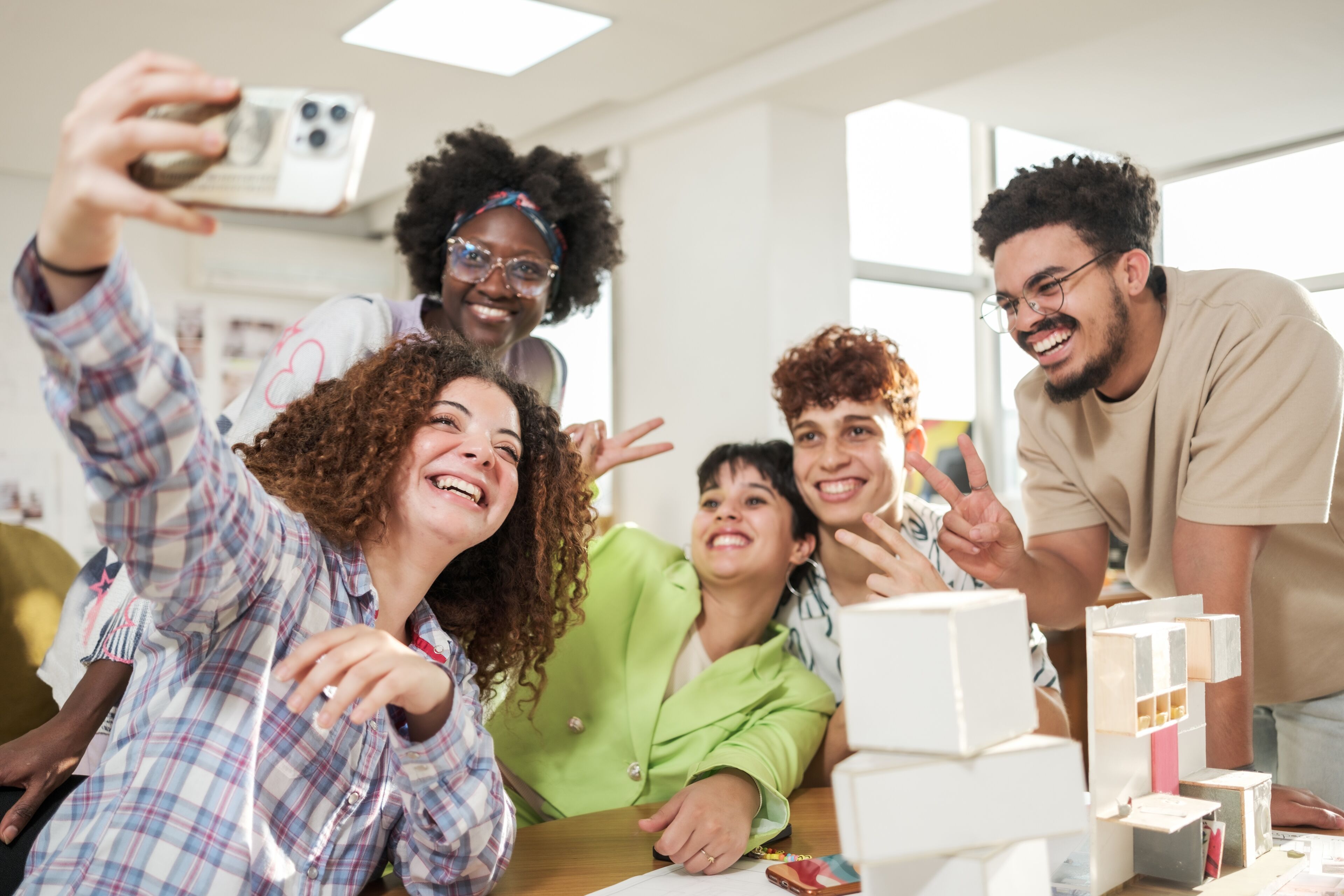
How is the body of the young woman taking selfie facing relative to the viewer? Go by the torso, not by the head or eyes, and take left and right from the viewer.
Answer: facing the viewer and to the right of the viewer

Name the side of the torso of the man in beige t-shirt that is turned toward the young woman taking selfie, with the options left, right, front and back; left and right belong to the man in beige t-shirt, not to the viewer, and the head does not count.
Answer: front

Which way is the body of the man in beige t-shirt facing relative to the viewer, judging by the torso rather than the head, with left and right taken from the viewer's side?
facing the viewer and to the left of the viewer

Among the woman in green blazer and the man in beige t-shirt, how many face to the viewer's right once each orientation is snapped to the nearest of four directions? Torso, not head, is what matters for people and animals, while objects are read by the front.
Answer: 0

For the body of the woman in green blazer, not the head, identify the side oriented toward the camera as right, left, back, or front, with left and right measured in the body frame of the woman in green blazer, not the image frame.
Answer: front

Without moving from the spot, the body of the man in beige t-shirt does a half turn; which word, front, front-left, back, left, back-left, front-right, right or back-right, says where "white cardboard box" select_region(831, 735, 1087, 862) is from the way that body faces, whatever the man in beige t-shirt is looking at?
back-right

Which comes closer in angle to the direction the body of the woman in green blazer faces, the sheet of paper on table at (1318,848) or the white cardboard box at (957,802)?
the white cardboard box

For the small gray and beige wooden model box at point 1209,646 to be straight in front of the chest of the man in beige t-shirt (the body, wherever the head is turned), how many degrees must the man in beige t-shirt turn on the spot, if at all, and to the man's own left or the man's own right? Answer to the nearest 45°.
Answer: approximately 45° to the man's own left

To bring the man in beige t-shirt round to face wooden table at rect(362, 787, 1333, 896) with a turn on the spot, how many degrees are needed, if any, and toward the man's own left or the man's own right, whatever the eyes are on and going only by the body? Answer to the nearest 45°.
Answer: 0° — they already face it

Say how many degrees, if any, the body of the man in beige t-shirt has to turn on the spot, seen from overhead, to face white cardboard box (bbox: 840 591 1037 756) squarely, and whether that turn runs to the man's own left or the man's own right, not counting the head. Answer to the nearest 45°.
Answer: approximately 45° to the man's own left

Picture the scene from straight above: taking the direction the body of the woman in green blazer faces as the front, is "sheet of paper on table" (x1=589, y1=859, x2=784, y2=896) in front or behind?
in front
